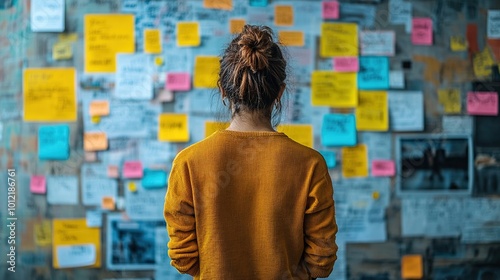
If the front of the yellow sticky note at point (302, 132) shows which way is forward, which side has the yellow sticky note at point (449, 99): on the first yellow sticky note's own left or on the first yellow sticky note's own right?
on the first yellow sticky note's own left

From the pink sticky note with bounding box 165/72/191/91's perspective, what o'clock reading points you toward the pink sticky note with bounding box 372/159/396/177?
the pink sticky note with bounding box 372/159/396/177 is roughly at 9 o'clock from the pink sticky note with bounding box 165/72/191/91.

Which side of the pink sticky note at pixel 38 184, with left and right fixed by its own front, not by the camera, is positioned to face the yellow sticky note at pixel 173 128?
left

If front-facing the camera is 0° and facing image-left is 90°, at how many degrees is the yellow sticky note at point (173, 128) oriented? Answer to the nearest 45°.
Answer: approximately 0°
